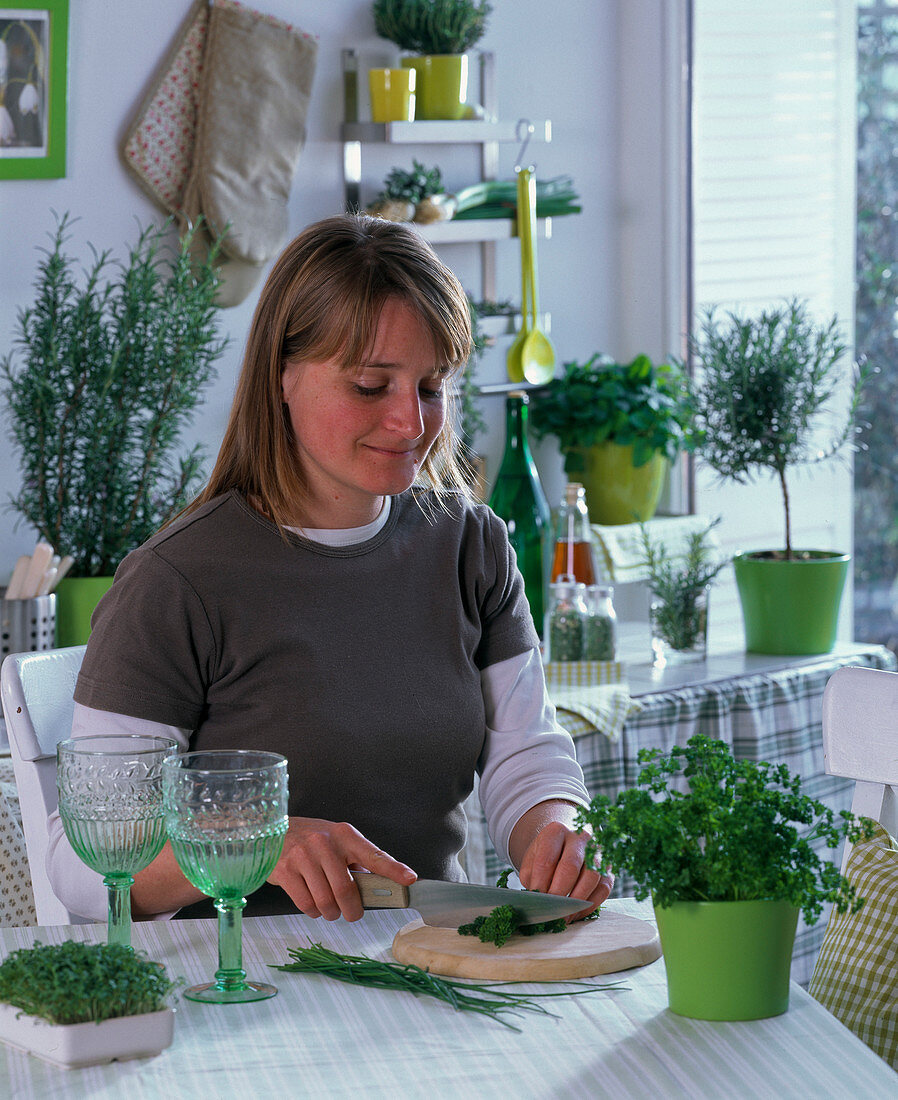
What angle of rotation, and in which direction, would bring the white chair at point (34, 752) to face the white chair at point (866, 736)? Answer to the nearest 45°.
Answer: approximately 45° to its left

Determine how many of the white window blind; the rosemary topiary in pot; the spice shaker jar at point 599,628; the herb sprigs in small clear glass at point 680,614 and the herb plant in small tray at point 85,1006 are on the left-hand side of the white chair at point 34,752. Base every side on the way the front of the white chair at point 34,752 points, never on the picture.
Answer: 4

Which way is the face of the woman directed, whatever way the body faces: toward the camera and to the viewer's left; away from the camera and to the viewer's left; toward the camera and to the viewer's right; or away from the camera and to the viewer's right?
toward the camera and to the viewer's right

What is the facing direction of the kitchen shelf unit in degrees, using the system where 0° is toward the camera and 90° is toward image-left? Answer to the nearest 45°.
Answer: approximately 0°

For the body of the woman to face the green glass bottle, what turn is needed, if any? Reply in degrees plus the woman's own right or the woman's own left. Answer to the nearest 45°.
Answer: approximately 135° to the woman's own left

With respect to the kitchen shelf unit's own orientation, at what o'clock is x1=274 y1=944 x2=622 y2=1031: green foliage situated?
The green foliage is roughly at 12 o'clock from the kitchen shelf unit.

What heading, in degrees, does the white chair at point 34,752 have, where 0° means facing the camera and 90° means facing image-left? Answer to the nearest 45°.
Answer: approximately 315°

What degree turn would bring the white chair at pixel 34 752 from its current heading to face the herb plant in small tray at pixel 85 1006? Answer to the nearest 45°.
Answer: approximately 45° to its right

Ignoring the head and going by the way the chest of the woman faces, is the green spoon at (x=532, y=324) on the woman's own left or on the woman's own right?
on the woman's own left

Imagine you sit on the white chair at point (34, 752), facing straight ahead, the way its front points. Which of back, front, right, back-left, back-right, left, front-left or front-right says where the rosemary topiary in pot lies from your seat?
left

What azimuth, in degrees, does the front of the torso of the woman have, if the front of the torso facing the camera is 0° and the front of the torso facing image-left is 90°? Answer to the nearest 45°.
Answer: approximately 315°

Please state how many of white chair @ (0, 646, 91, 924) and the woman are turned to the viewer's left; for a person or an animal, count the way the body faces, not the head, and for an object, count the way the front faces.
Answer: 0
